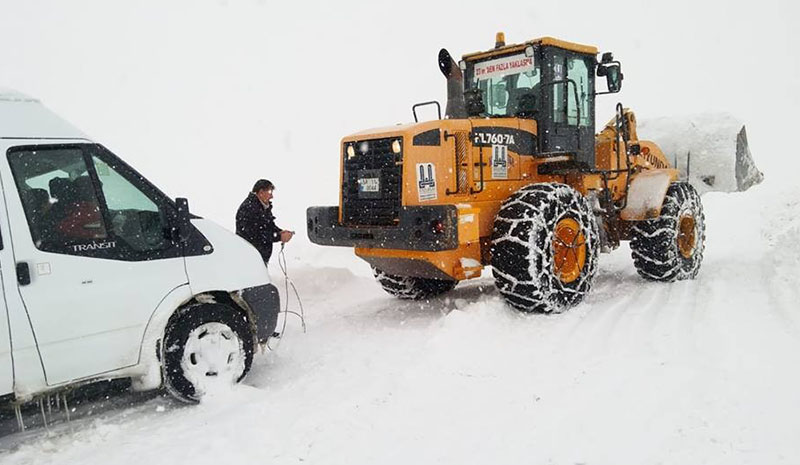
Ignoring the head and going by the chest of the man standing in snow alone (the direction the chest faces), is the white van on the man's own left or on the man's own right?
on the man's own right

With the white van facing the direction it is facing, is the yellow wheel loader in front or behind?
in front

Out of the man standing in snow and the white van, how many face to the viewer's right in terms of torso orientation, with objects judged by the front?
2

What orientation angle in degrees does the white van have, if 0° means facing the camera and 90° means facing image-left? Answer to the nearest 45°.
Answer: approximately 270°

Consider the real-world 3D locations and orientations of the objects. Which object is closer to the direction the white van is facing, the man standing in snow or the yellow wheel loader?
the yellow wheel loader

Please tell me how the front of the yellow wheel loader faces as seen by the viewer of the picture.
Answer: facing away from the viewer and to the right of the viewer

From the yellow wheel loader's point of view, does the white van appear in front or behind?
behind

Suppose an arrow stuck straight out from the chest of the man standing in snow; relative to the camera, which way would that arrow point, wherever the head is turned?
to the viewer's right

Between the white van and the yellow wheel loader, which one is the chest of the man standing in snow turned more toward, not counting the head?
the yellow wheel loader

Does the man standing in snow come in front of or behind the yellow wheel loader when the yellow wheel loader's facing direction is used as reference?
behind

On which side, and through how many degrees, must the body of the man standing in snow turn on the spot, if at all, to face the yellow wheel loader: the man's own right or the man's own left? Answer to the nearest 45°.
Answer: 0° — they already face it

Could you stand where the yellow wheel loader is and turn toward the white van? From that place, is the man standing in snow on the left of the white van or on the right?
right
